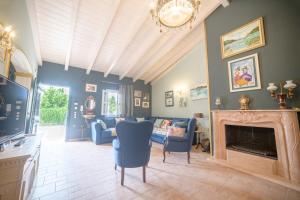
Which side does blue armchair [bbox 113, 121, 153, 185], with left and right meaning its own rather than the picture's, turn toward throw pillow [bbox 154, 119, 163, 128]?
front

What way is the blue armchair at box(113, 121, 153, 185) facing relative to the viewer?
away from the camera

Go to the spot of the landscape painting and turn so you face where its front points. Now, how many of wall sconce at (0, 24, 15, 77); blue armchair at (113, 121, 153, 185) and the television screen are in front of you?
3

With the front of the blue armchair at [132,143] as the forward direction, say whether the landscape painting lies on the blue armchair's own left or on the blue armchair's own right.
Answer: on the blue armchair's own right

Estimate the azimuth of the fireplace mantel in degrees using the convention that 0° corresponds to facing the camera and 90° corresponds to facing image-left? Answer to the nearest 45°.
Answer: approximately 45°

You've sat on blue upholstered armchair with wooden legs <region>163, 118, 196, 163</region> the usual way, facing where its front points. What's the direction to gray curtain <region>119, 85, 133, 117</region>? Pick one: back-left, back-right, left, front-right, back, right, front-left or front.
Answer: front-right

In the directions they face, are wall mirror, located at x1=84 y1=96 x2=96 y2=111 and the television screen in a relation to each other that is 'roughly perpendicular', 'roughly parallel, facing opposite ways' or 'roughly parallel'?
roughly perpendicular

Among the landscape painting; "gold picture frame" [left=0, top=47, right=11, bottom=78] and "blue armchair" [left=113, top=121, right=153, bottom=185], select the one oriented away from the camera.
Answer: the blue armchair

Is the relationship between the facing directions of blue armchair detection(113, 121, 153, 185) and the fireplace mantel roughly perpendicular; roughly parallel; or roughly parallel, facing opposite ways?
roughly perpendicular

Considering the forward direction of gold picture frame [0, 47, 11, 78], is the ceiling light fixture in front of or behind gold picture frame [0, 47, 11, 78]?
in front

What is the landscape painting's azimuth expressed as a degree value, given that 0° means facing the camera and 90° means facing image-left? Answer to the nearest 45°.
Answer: approximately 45°

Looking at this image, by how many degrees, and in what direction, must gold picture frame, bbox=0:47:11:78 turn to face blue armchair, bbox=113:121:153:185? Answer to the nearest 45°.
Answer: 0° — it already faces it

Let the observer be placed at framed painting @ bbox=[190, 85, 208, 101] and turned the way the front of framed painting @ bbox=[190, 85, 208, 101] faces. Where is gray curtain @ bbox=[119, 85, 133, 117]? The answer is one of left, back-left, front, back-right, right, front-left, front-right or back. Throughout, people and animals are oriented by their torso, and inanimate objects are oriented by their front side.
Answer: front-right

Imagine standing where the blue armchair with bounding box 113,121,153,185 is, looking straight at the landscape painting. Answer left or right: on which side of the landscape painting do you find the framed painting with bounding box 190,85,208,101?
left

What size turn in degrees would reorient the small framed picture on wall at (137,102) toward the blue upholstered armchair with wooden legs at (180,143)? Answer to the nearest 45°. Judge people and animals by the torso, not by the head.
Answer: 0° — it already faces it
